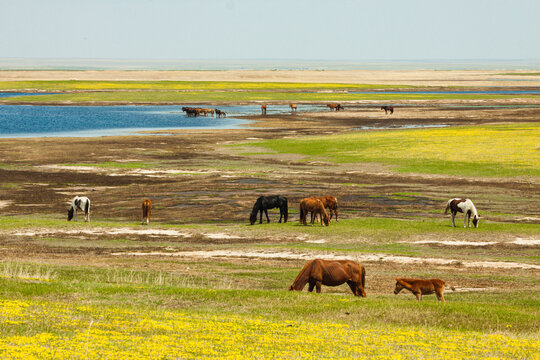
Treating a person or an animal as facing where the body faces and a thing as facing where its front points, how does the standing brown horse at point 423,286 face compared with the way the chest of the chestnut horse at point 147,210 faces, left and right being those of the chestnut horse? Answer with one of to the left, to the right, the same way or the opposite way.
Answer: to the left

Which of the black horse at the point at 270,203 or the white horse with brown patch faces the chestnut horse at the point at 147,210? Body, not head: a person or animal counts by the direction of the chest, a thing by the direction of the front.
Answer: the black horse

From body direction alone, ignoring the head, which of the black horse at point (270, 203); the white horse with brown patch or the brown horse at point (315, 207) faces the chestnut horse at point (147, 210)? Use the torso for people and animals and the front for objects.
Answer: the black horse

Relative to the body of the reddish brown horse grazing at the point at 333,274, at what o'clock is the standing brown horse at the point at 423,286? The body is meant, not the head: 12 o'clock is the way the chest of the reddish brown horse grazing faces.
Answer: The standing brown horse is roughly at 6 o'clock from the reddish brown horse grazing.

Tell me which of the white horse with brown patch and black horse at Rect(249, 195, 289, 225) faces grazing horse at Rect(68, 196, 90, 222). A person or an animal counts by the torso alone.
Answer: the black horse

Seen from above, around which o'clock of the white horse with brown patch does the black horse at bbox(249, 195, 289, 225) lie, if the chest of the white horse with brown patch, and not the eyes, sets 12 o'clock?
The black horse is roughly at 6 o'clock from the white horse with brown patch.

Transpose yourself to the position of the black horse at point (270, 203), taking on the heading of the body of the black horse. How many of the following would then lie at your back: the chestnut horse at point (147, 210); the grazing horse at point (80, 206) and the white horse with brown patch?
1

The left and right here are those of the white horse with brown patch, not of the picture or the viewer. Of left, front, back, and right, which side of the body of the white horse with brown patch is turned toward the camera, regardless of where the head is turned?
right

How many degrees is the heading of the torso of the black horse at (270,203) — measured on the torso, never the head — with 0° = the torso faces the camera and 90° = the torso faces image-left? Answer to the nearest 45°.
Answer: approximately 90°

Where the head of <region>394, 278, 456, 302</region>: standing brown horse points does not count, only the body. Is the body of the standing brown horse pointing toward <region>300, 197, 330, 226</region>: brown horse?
no

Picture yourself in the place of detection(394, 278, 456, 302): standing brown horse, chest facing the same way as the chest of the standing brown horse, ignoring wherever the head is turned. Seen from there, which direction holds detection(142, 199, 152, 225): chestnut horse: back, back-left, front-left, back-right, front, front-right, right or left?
front-right

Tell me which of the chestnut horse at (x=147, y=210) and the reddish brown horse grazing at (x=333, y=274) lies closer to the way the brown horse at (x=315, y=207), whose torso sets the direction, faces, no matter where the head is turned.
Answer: the reddish brown horse grazing

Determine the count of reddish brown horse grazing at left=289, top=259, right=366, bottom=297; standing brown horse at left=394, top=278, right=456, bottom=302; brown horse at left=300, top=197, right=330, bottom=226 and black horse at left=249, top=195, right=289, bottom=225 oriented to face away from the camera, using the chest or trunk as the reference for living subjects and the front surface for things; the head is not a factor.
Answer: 0

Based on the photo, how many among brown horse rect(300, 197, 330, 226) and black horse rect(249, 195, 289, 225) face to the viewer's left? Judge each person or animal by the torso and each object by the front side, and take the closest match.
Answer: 1
